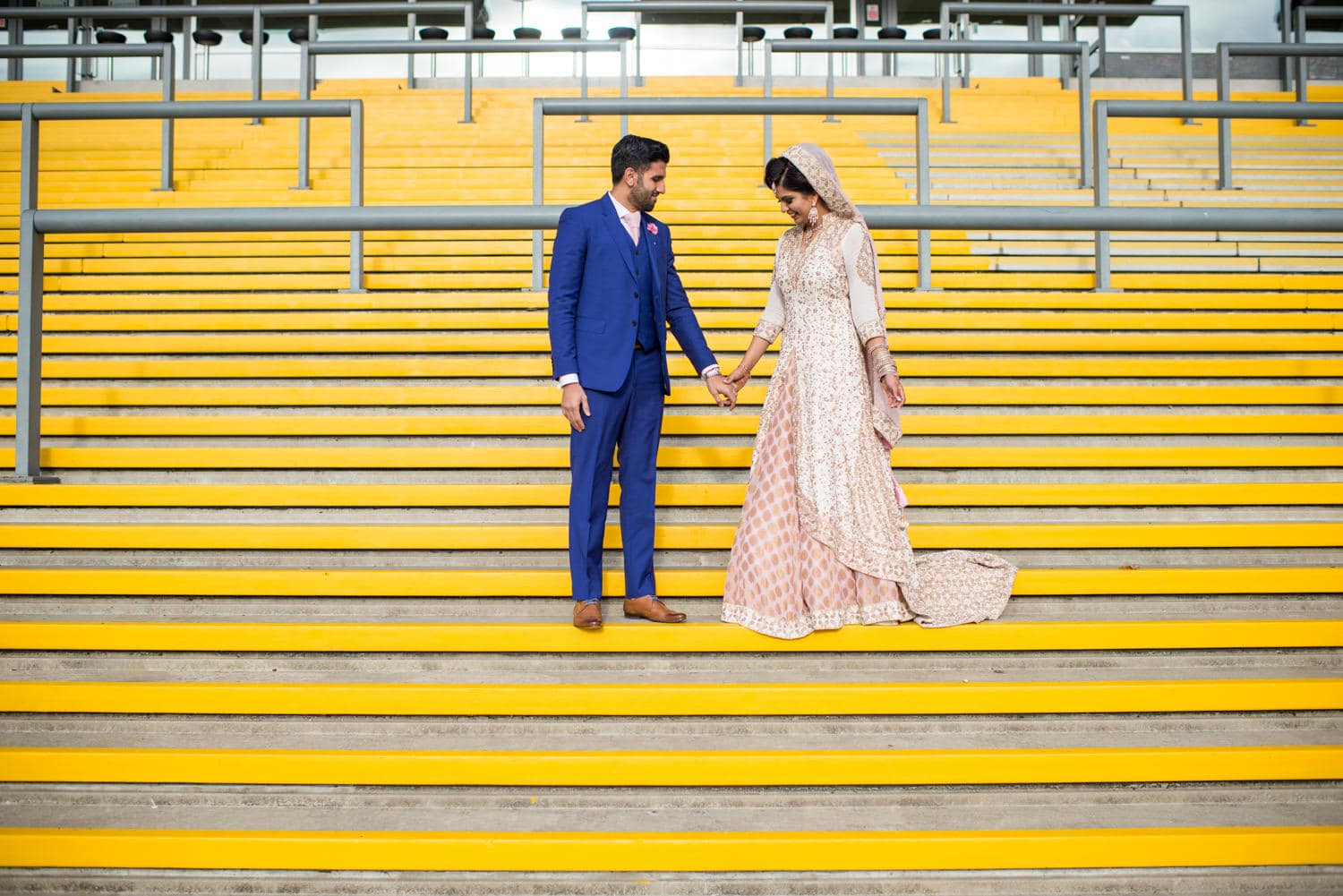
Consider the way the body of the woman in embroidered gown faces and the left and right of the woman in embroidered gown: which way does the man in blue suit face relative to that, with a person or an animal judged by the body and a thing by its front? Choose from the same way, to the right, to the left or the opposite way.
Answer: to the left

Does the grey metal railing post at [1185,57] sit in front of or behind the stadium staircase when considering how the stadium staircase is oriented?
behind

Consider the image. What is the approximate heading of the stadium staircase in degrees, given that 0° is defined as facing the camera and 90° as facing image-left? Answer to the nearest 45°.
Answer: approximately 0°

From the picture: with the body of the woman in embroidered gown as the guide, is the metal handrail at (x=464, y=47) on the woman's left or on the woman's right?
on the woman's right

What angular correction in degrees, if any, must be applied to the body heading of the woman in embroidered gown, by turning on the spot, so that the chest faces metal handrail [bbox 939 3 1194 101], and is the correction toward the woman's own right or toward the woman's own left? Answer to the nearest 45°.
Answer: approximately 135° to the woman's own right

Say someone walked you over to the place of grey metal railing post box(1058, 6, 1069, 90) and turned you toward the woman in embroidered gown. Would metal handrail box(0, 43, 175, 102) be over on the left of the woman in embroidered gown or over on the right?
right
